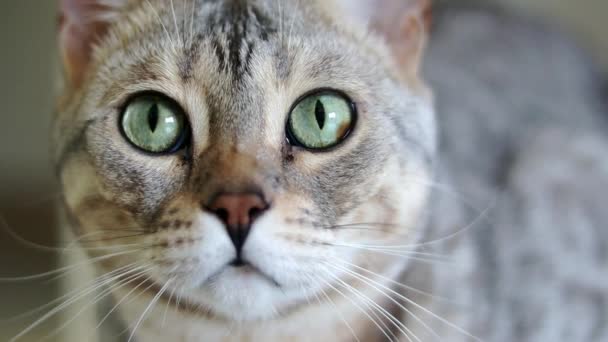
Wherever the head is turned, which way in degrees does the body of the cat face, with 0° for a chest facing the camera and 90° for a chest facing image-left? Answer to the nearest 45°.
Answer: approximately 45°
